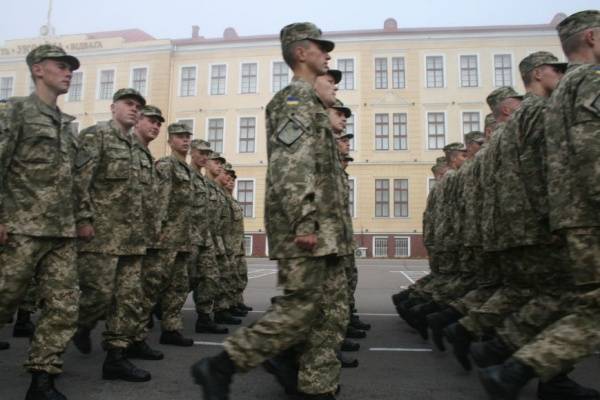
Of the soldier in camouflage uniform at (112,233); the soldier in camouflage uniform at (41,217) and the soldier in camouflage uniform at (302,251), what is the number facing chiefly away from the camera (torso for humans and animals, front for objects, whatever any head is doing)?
0

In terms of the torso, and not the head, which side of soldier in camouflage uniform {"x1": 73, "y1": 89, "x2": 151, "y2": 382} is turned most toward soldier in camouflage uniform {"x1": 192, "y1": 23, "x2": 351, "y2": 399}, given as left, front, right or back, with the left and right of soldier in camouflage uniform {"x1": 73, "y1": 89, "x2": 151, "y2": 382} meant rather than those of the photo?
front

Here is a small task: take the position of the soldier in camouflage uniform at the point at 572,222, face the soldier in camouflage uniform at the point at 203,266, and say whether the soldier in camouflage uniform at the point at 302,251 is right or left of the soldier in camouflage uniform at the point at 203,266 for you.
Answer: left

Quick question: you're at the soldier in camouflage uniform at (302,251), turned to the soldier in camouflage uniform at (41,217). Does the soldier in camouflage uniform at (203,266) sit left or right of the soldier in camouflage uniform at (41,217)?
right

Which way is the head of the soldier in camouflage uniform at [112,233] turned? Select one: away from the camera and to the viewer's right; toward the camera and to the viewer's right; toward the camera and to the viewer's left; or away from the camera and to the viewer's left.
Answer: toward the camera and to the viewer's right

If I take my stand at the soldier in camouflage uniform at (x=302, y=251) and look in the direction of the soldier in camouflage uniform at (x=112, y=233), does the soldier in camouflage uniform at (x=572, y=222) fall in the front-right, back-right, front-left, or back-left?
back-right

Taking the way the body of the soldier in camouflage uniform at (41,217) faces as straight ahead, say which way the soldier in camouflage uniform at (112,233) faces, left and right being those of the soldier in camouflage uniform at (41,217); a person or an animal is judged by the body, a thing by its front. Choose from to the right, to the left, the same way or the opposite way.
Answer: the same way

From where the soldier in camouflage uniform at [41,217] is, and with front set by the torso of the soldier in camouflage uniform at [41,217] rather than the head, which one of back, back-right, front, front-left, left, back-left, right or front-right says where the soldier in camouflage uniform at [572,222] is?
front
